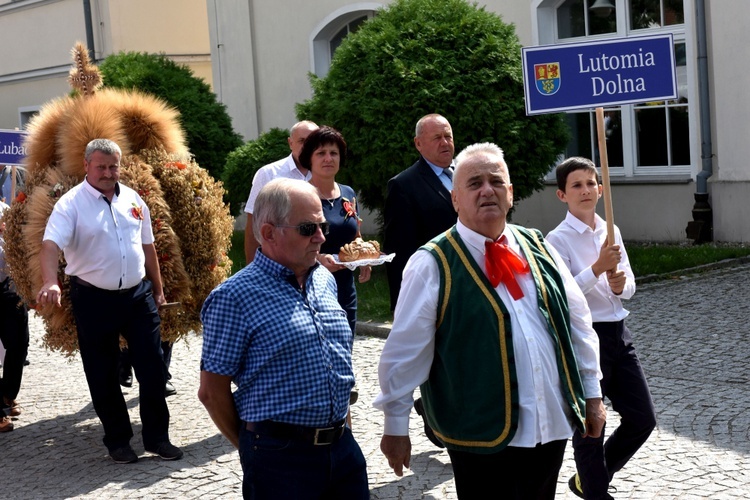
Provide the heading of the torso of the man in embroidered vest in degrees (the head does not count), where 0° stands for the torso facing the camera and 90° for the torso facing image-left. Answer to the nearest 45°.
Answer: approximately 315°

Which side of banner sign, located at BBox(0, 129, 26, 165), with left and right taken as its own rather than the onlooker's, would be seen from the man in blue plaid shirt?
front

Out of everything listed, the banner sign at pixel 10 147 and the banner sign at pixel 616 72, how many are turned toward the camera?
2

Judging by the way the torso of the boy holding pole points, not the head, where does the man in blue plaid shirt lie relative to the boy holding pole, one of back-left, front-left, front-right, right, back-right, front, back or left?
right

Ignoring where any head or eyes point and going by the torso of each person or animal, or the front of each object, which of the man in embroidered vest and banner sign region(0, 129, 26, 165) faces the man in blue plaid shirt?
the banner sign

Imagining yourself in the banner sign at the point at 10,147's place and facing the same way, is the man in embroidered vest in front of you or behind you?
in front

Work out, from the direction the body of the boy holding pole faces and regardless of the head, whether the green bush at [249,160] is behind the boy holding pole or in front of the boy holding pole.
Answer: behind
